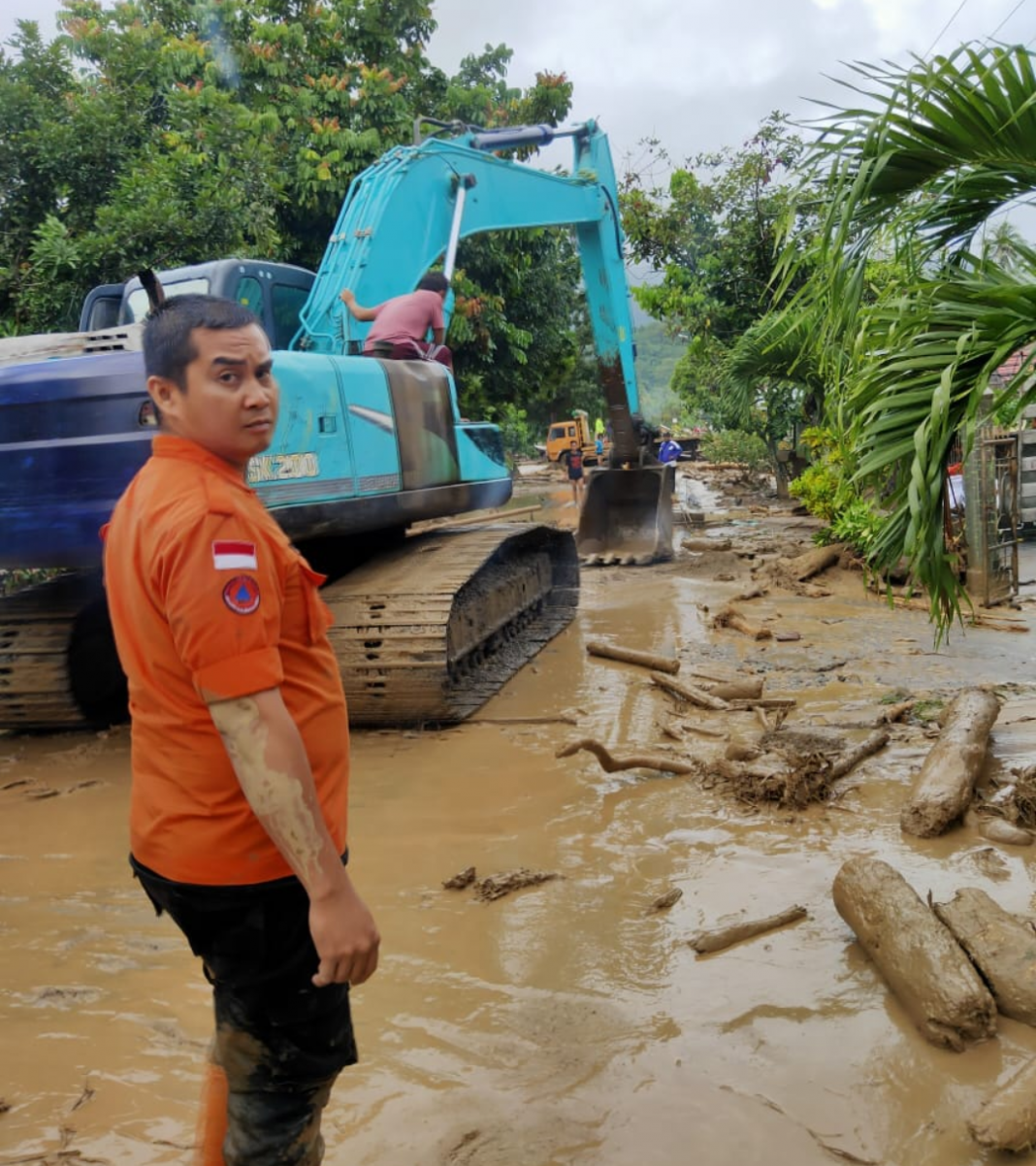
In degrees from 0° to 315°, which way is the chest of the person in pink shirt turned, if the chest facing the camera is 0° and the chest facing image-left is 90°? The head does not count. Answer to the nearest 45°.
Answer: approximately 225°

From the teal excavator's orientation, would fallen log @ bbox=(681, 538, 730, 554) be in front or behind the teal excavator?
in front

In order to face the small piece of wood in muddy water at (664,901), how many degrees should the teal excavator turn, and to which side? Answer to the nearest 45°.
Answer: approximately 135° to its right

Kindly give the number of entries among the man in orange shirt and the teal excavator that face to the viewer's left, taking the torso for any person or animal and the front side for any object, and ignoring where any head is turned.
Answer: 0

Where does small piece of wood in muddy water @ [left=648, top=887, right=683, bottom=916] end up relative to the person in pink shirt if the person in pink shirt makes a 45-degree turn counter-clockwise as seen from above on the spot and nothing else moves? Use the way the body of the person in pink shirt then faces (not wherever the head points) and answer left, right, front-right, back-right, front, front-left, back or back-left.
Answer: back

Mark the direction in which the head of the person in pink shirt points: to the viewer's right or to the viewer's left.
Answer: to the viewer's right

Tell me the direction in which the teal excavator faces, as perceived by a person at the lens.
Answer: facing away from the viewer and to the right of the viewer

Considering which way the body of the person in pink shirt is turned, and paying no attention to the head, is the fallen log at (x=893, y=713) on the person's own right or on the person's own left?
on the person's own right

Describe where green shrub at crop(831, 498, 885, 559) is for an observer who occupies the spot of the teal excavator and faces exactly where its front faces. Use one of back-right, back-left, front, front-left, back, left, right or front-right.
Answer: front

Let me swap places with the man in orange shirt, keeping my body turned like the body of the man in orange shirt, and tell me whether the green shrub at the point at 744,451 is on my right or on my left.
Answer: on my left

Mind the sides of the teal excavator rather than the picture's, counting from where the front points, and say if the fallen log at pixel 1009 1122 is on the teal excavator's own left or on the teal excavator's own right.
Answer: on the teal excavator's own right

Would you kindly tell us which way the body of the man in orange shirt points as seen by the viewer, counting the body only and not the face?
to the viewer's right
